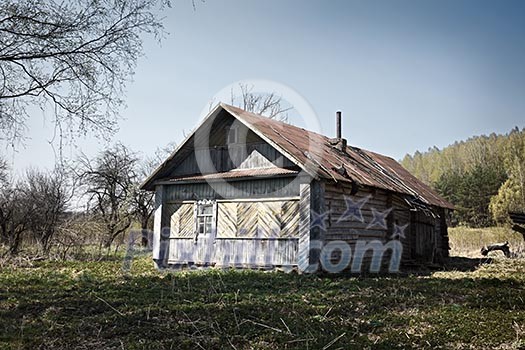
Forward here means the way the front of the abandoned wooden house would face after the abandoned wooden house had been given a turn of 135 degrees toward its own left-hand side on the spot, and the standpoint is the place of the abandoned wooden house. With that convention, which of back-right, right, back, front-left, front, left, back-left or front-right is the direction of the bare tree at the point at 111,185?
back-left

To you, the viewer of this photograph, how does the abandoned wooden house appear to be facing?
facing the viewer and to the left of the viewer

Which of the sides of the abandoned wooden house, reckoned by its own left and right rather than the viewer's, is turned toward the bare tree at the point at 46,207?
right

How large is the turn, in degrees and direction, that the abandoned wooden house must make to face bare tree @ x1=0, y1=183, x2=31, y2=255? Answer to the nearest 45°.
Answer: approximately 45° to its right
